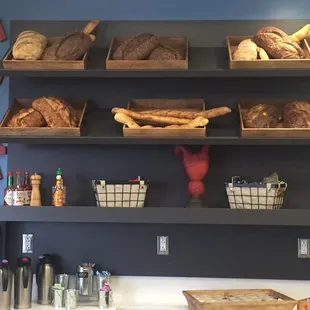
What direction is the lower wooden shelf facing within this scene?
toward the camera

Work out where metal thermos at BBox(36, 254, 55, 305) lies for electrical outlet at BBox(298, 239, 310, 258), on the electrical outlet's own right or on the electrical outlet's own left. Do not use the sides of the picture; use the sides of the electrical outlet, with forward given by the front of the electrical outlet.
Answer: on the electrical outlet's own right

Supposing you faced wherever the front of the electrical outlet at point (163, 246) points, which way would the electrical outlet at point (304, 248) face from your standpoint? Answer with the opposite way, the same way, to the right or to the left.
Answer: the same way

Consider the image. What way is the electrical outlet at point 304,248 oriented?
toward the camera

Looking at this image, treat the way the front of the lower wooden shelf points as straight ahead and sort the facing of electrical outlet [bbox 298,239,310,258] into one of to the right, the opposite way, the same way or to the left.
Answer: the same way

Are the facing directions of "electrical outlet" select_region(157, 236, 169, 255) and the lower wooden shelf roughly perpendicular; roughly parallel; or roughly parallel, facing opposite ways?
roughly parallel

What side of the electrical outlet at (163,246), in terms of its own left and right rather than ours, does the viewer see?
front

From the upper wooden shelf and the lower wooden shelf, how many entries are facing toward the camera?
2

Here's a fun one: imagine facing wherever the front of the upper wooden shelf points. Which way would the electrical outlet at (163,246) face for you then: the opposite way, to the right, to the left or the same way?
the same way

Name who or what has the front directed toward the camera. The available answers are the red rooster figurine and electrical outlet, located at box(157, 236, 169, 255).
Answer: the electrical outlet
